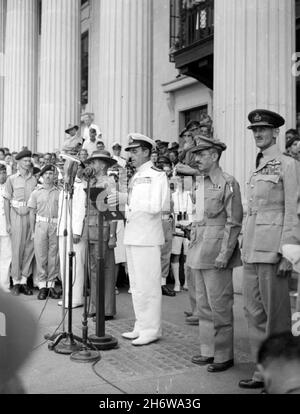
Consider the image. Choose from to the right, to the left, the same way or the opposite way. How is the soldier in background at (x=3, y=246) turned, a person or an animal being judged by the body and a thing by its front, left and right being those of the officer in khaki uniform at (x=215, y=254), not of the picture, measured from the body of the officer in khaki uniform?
to the left

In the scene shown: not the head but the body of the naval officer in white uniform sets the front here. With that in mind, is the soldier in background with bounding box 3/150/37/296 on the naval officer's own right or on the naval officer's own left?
on the naval officer's own right

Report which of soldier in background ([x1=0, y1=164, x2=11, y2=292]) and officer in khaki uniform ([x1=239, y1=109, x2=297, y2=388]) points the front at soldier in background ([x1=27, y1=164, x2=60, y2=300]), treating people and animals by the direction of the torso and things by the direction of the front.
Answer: soldier in background ([x1=0, y1=164, x2=11, y2=292])

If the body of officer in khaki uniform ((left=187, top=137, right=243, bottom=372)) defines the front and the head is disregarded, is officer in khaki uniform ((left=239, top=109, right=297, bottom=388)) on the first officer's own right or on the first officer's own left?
on the first officer's own left

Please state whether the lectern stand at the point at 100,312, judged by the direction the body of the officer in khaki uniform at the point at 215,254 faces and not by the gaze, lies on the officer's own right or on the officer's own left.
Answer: on the officer's own right

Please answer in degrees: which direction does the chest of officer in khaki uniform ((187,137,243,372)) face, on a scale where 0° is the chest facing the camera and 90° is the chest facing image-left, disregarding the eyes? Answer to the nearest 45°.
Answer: approximately 45°

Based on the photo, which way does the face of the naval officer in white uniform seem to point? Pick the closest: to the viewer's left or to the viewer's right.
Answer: to the viewer's left

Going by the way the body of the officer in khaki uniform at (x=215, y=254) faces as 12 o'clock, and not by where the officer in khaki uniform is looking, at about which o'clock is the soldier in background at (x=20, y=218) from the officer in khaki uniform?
The soldier in background is roughly at 3 o'clock from the officer in khaki uniform.
